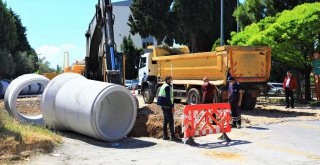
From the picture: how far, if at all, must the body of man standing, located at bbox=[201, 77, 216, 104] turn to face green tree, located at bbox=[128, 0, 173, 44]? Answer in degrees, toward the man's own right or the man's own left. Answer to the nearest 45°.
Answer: approximately 135° to the man's own right

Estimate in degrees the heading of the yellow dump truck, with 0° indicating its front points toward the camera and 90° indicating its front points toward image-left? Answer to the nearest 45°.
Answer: approximately 135°

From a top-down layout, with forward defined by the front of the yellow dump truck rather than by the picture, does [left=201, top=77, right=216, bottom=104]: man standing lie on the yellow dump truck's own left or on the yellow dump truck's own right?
on the yellow dump truck's own left

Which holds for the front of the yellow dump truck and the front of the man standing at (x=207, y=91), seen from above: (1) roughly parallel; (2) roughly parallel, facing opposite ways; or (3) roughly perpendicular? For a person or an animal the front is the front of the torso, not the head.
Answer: roughly perpendicular

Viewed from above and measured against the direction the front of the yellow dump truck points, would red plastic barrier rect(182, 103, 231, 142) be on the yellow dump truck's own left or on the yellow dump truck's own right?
on the yellow dump truck's own left

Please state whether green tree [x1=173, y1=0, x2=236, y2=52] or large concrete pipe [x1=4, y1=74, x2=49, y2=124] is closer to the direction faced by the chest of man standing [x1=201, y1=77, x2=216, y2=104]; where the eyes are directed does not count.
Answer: the large concrete pipe

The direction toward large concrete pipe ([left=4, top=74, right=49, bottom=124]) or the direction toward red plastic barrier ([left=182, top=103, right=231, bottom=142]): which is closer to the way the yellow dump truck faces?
the large concrete pipe

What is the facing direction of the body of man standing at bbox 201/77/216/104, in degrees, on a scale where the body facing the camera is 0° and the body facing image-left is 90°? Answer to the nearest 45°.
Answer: approximately 45°
